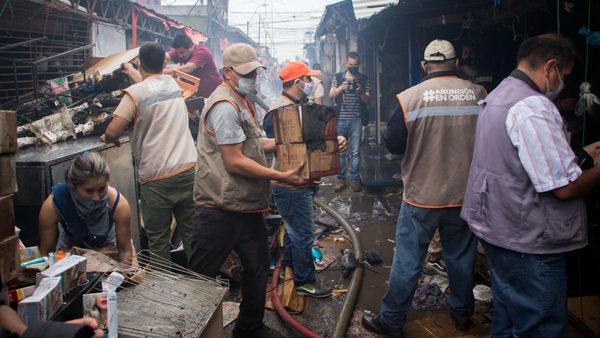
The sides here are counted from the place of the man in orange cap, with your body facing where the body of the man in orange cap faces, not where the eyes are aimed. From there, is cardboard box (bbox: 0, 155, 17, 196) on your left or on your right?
on your right

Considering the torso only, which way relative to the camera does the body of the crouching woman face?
toward the camera

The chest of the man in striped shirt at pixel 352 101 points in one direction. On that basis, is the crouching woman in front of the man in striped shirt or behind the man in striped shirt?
in front

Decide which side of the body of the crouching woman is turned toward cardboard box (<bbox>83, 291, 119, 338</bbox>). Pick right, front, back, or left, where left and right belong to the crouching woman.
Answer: front

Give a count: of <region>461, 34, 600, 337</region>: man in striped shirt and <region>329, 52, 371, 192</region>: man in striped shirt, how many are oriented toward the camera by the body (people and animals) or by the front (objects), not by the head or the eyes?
1

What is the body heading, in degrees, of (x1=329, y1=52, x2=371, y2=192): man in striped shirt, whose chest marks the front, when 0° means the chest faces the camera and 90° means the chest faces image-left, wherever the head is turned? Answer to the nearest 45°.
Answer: approximately 0°
